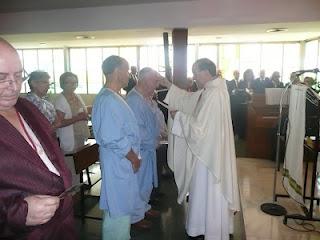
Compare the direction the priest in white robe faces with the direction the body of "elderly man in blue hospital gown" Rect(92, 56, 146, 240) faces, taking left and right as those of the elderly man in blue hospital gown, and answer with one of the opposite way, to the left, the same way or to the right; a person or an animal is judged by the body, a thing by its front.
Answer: the opposite way

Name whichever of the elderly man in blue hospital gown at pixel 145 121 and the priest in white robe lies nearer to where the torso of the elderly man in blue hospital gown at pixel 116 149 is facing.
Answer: the priest in white robe

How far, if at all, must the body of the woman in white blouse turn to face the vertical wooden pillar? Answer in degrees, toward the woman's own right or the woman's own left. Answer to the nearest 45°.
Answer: approximately 90° to the woman's own left

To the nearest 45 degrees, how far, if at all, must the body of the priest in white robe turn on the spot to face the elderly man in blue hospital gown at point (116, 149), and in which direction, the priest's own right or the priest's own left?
approximately 45° to the priest's own left

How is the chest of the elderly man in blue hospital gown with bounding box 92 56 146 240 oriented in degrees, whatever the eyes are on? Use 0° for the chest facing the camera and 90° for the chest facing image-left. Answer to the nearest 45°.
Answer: approximately 270°

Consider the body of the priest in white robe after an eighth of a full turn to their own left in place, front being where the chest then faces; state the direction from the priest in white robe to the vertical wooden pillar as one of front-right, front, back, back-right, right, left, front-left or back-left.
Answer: back-right

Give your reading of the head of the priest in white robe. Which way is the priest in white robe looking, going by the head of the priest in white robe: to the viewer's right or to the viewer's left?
to the viewer's left

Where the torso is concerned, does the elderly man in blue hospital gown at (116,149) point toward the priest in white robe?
yes

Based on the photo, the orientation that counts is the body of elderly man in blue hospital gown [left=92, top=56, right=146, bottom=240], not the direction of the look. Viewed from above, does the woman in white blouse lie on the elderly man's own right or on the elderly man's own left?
on the elderly man's own left

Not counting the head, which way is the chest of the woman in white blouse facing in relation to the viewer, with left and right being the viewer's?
facing the viewer and to the right of the viewer

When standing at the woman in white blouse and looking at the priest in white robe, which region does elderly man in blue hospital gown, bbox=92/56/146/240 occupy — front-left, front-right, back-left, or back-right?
front-right

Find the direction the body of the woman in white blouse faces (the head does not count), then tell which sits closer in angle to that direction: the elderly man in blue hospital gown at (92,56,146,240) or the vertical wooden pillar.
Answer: the elderly man in blue hospital gown

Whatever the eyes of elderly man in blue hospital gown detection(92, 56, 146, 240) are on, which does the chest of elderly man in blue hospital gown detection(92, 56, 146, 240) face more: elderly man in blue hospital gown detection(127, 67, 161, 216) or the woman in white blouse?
the elderly man in blue hospital gown

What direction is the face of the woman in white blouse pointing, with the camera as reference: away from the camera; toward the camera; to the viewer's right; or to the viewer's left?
toward the camera

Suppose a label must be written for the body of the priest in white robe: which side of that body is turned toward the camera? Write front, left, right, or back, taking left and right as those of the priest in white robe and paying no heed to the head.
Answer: left

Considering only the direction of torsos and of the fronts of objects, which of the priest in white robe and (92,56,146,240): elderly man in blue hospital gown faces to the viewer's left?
the priest in white robe

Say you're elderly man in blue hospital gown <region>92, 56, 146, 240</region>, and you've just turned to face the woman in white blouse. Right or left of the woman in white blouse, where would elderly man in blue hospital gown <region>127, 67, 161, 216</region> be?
right

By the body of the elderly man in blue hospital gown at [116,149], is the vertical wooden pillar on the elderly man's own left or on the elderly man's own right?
on the elderly man's own left
